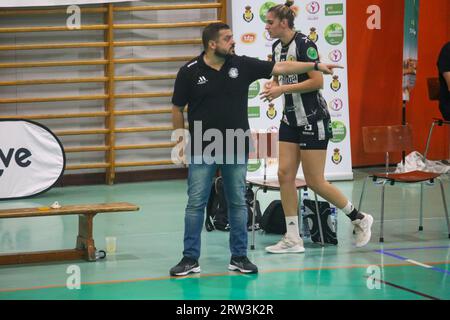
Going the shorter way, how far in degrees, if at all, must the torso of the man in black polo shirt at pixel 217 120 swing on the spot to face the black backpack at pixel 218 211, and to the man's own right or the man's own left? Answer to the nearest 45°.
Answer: approximately 180°

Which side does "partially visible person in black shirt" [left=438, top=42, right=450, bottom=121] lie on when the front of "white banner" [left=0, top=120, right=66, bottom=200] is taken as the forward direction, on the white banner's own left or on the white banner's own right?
on the white banner's own left

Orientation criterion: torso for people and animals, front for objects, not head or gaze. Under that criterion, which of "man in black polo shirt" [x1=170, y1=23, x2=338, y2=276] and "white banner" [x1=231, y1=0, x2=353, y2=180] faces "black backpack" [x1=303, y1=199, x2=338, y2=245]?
the white banner

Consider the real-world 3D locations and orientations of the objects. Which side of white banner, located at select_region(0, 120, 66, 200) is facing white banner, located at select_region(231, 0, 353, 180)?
left

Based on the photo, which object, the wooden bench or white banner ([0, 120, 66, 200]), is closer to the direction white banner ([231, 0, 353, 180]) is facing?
the wooden bench

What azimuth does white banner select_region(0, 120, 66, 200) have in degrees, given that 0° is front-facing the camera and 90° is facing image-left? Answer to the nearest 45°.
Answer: approximately 0°

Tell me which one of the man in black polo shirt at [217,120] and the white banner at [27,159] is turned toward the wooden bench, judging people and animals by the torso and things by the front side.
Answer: the white banner

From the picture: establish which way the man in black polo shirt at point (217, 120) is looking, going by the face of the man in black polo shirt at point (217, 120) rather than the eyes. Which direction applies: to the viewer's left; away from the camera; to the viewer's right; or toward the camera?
to the viewer's right
